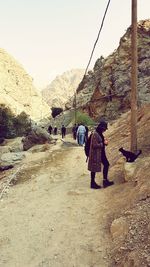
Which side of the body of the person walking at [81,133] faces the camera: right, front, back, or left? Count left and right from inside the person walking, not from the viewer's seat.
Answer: back

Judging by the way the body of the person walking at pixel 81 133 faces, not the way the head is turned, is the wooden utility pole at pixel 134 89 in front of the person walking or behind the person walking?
behind
